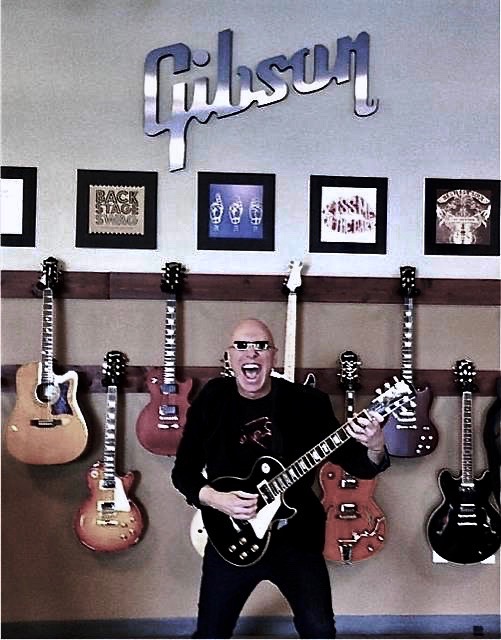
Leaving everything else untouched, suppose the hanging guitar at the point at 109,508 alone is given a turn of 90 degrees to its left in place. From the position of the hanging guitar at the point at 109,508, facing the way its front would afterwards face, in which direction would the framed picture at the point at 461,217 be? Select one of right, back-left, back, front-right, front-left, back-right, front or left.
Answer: front

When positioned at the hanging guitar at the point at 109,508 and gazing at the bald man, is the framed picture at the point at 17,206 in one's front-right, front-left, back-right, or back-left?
back-right

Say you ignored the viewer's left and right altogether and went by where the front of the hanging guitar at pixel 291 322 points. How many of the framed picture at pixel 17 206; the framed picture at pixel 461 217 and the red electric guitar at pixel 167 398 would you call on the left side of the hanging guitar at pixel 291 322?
1

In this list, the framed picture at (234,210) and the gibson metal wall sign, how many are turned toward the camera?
2
